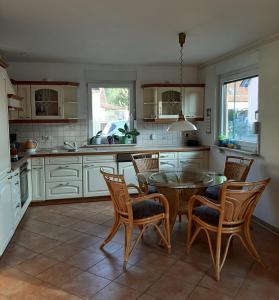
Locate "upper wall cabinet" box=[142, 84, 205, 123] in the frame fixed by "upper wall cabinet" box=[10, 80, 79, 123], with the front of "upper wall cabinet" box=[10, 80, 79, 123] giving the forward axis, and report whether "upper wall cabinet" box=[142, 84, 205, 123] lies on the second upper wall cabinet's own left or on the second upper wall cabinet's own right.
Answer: on the second upper wall cabinet's own left

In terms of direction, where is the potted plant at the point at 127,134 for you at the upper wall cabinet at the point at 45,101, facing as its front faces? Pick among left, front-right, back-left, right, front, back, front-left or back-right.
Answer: left

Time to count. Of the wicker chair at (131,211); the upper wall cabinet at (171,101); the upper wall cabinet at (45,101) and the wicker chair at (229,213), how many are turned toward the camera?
2

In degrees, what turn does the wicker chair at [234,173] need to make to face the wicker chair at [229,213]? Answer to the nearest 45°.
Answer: approximately 45° to its left

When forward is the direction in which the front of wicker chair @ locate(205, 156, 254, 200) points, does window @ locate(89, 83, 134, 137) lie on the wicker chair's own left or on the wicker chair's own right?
on the wicker chair's own right

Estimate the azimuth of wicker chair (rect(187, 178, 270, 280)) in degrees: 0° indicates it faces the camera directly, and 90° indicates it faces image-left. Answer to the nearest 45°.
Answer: approximately 135°

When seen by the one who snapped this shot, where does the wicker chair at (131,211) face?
facing away from the viewer and to the right of the viewer

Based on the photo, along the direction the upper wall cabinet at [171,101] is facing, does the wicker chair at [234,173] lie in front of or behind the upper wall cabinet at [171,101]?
in front

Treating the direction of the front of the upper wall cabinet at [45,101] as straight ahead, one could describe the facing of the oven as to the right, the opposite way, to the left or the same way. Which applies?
to the left

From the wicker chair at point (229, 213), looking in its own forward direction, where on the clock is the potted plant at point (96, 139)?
The potted plant is roughly at 12 o'clock from the wicker chair.

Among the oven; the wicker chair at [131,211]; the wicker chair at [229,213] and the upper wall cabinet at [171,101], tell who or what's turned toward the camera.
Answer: the upper wall cabinet

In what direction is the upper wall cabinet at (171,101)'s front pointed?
toward the camera

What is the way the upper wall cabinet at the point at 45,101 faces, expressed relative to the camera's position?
facing the viewer

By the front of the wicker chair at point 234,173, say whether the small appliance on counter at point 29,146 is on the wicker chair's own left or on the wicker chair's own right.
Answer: on the wicker chair's own right

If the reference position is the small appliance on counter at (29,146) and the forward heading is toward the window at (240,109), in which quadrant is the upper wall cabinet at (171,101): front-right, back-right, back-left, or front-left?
front-left

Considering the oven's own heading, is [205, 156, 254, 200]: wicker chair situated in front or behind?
in front

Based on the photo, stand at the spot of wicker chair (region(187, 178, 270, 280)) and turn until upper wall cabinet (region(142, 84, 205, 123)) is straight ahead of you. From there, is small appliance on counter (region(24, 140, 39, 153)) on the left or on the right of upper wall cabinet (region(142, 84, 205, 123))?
left

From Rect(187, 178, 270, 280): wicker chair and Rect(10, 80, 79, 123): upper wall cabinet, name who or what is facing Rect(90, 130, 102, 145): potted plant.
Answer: the wicker chair

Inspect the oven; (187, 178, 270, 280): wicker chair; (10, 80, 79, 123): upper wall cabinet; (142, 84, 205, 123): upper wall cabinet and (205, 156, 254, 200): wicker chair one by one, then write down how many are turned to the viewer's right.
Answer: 1

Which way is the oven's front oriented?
to the viewer's right

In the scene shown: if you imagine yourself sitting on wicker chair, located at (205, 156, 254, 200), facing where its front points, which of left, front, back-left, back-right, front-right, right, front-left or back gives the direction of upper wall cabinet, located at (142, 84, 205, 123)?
right

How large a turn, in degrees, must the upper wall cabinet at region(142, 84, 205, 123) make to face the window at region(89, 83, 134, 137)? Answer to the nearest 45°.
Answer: approximately 90° to its right
